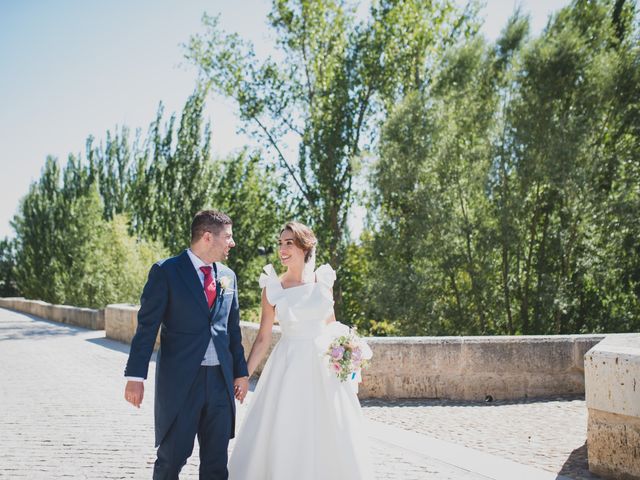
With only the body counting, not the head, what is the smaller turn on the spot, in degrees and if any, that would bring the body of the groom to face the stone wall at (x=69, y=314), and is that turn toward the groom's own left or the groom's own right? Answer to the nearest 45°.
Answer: approximately 135° to the groom's own left

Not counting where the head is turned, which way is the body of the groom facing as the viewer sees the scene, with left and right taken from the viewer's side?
facing the viewer and to the right of the viewer

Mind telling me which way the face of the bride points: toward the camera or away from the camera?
toward the camera

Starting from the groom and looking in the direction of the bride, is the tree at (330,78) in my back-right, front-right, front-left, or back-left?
front-left

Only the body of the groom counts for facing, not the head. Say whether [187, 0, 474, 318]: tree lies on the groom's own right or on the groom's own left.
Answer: on the groom's own left

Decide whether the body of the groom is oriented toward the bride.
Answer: no

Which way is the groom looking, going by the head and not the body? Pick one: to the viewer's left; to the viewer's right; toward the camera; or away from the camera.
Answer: to the viewer's right

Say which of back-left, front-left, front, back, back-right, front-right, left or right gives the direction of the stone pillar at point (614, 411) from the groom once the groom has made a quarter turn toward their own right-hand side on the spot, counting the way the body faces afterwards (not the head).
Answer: back-left
